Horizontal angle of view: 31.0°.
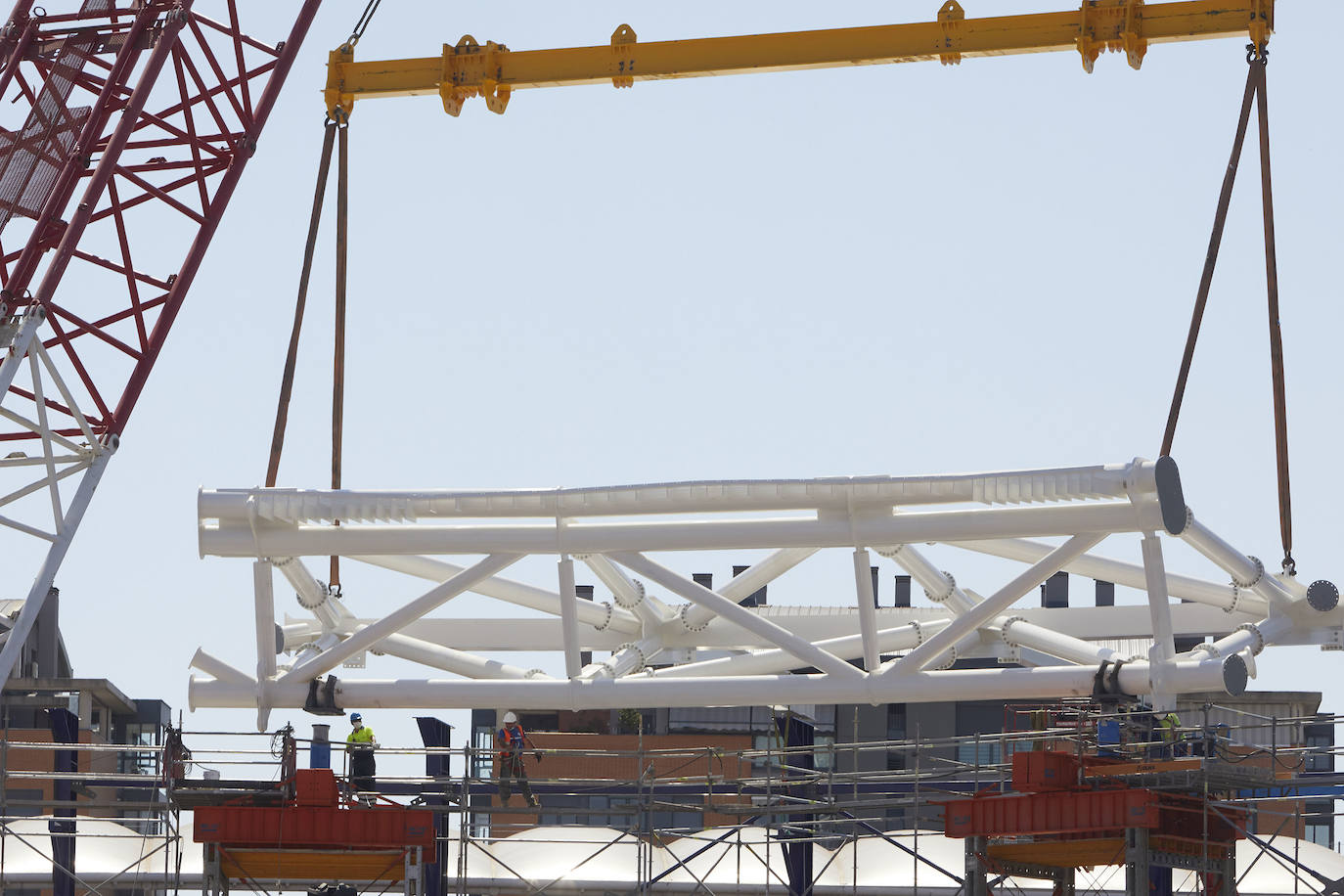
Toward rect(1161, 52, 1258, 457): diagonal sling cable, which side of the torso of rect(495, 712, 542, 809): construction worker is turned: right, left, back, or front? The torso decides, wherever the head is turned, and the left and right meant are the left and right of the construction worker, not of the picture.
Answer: left

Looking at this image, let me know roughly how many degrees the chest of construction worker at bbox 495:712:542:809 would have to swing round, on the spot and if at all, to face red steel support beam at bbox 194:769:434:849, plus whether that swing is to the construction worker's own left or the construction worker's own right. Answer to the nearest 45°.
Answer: approximately 45° to the construction worker's own right

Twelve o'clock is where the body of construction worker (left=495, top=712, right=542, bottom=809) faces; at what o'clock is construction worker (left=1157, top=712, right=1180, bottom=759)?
construction worker (left=1157, top=712, right=1180, bottom=759) is roughly at 10 o'clock from construction worker (left=495, top=712, right=542, bottom=809).

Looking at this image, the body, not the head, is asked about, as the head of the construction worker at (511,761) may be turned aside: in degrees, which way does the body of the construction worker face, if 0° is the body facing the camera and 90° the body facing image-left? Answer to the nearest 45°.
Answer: approximately 0°

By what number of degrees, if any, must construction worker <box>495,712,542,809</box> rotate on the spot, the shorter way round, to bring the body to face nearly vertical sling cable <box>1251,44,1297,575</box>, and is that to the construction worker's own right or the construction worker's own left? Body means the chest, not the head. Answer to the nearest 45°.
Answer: approximately 45° to the construction worker's own left
